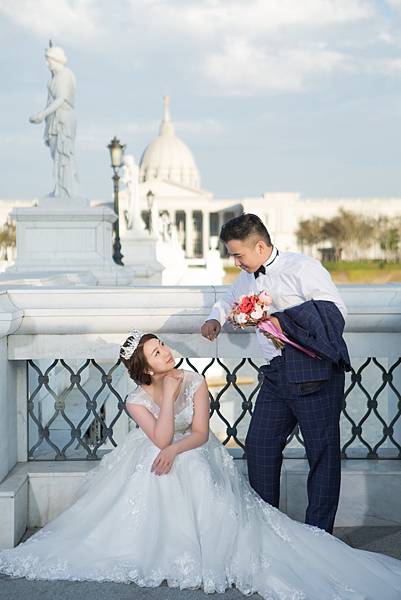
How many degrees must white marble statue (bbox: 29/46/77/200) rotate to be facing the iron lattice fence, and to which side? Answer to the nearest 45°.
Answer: approximately 90° to its left

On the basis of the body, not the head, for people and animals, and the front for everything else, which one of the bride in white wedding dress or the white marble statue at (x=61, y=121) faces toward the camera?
the bride in white wedding dress

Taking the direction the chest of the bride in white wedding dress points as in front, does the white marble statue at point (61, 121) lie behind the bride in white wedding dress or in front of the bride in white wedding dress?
behind

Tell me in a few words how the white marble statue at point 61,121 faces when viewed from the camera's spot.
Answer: facing to the left of the viewer

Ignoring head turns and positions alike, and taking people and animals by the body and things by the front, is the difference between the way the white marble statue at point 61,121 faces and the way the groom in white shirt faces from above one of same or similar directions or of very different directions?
same or similar directions

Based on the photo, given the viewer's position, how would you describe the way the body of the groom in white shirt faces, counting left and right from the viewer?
facing the viewer and to the left of the viewer

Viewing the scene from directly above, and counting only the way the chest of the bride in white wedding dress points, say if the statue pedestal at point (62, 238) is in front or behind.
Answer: behind

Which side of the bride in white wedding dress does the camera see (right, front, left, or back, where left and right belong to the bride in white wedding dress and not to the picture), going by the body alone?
front
